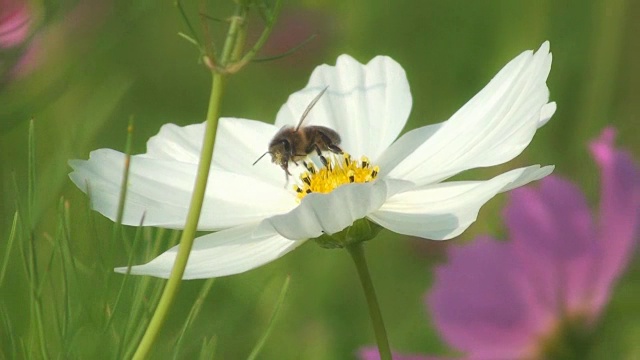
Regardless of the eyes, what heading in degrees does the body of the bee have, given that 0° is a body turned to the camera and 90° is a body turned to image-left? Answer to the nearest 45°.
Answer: approximately 45°
